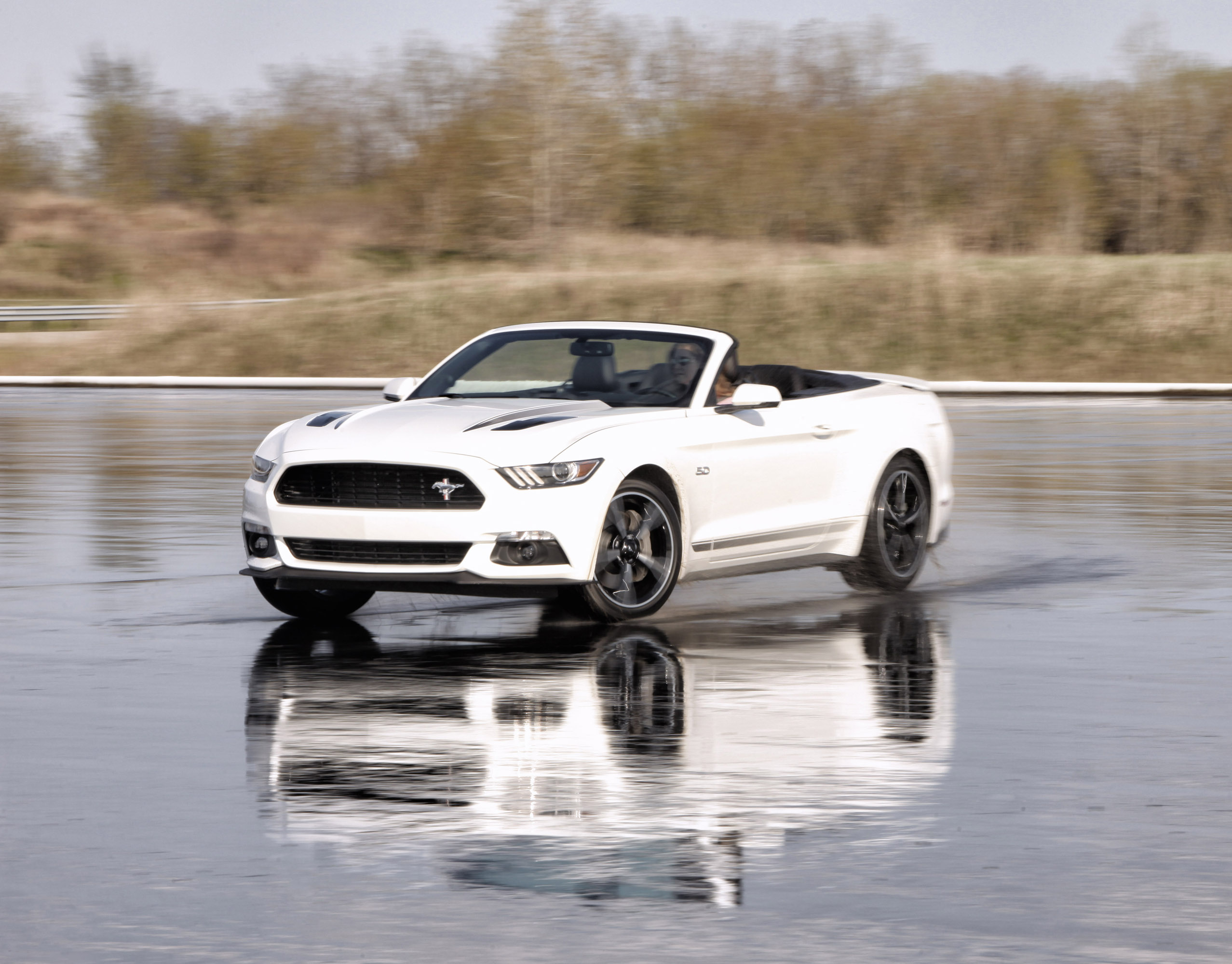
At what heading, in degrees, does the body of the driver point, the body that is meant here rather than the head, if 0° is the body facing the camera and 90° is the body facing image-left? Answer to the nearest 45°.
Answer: approximately 45°

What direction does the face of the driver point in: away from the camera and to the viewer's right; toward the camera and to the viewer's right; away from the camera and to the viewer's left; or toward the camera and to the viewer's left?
toward the camera and to the viewer's left

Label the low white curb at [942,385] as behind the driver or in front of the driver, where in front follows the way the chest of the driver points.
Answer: behind

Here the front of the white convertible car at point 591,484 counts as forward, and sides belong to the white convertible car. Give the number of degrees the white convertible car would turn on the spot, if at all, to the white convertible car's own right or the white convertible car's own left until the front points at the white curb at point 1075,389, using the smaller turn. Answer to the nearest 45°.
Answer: approximately 135° to the white convertible car's own right

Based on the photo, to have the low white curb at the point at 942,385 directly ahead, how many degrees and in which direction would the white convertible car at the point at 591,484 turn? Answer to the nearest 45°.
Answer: approximately 135° to its right
